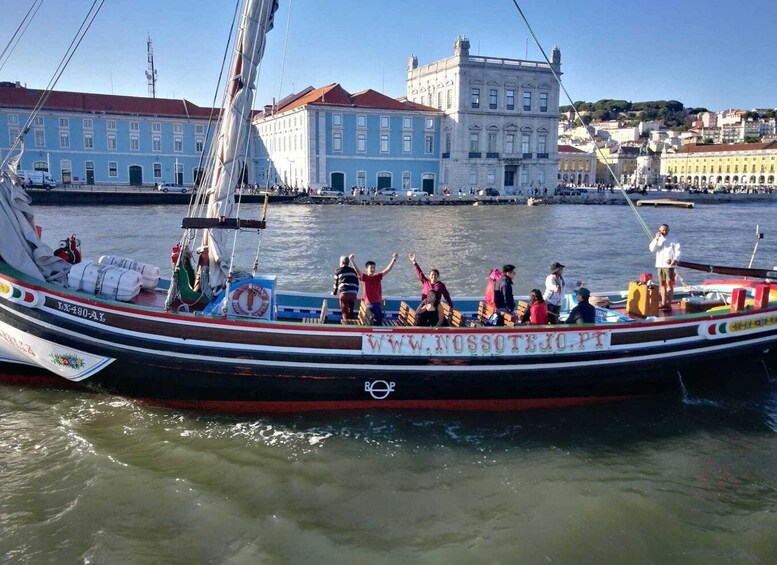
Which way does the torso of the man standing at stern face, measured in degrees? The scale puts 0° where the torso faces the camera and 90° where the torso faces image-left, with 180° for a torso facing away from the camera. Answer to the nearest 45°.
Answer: approximately 0°

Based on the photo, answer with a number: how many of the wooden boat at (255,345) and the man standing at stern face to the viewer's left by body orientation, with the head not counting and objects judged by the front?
1

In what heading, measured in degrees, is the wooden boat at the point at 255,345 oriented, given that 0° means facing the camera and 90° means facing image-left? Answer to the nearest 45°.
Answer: approximately 90°

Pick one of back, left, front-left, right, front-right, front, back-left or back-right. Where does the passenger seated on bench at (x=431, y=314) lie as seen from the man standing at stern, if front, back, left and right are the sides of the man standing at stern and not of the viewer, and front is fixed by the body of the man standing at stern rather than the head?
front-right

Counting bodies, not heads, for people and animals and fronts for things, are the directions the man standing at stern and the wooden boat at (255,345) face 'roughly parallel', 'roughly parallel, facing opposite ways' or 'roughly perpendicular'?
roughly perpendicular
